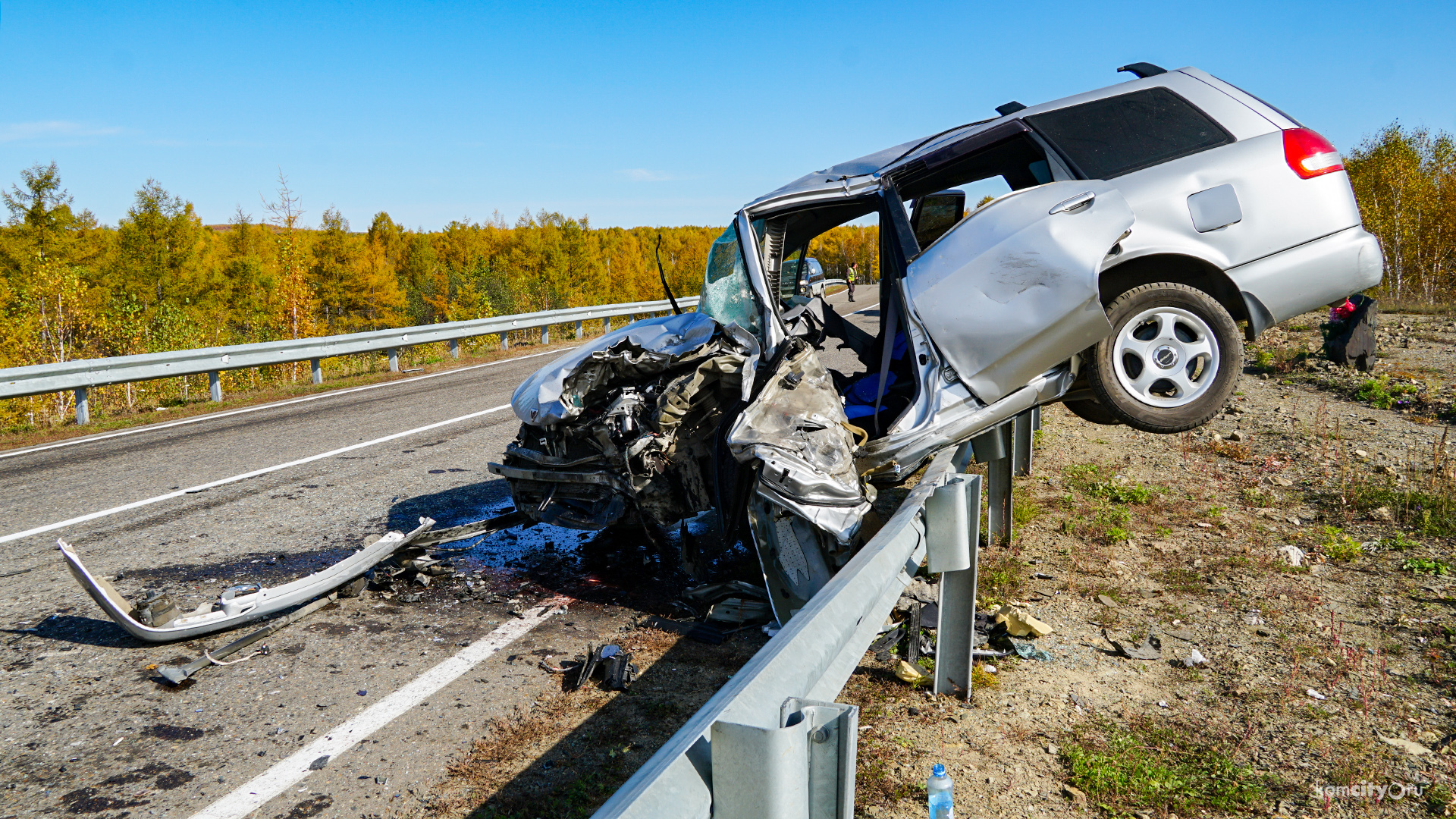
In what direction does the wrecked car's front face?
to the viewer's left

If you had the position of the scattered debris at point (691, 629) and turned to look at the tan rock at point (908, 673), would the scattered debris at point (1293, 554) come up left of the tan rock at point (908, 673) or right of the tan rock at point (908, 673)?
left

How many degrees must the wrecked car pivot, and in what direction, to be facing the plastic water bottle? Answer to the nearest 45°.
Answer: approximately 90° to its left

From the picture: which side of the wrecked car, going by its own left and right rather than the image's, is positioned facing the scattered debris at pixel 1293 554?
back

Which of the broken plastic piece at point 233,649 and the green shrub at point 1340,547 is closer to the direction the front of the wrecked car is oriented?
the broken plastic piece

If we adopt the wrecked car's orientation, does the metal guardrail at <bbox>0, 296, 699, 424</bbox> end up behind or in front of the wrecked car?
in front

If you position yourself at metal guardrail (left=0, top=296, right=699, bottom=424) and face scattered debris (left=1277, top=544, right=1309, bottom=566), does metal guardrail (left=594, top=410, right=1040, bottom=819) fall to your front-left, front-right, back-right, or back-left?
front-right

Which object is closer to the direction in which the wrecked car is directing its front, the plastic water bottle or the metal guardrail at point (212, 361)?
the metal guardrail

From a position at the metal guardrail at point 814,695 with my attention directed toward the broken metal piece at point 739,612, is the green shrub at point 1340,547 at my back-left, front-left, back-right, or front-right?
front-right

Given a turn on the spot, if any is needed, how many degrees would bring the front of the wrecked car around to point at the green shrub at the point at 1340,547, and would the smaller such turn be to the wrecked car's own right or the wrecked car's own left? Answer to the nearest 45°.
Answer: approximately 180°

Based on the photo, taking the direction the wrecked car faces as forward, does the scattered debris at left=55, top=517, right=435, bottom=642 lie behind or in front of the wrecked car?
in front

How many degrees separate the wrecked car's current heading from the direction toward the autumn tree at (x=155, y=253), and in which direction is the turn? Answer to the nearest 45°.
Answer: approximately 45° to its right
